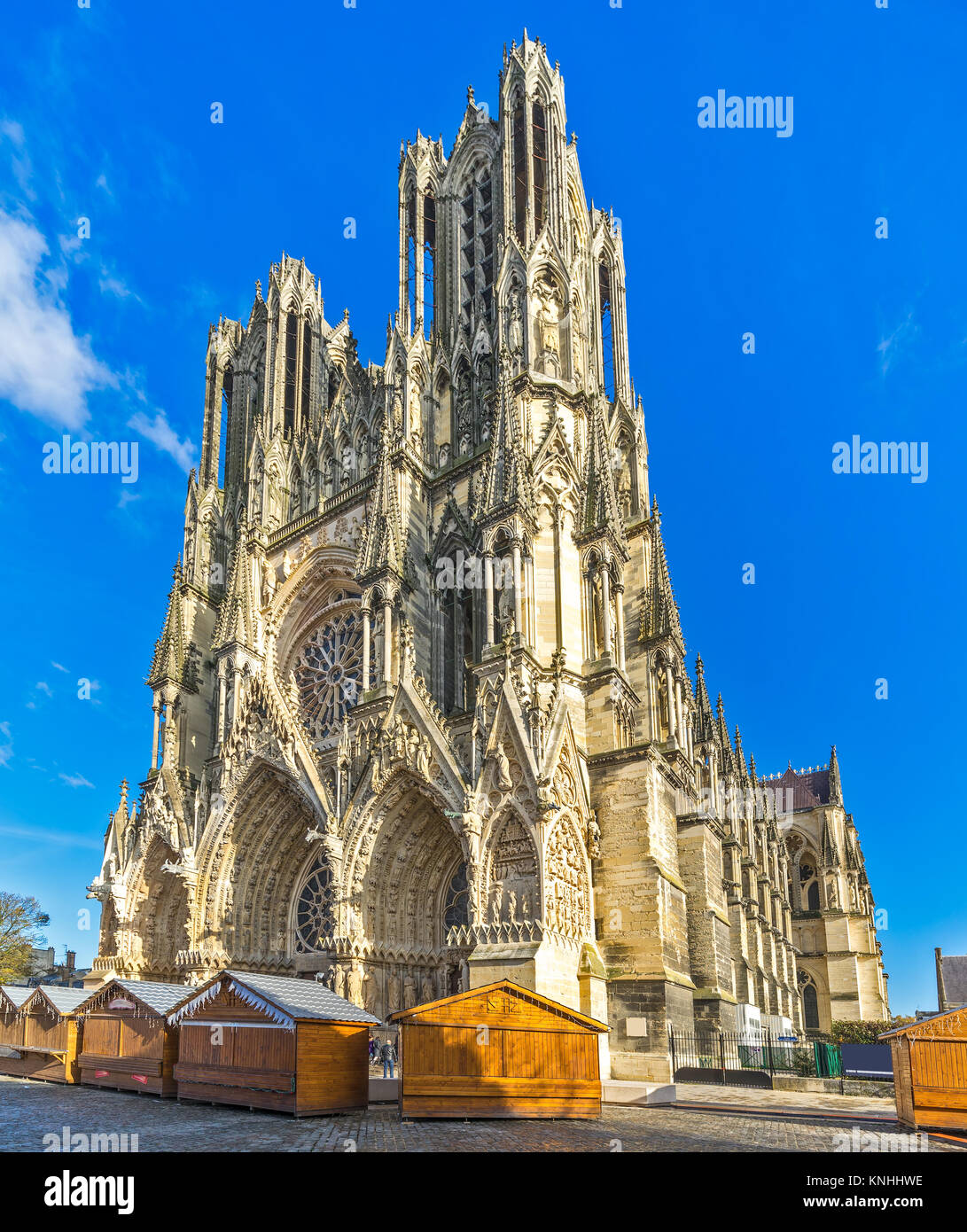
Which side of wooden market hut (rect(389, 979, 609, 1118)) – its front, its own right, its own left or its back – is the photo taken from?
front

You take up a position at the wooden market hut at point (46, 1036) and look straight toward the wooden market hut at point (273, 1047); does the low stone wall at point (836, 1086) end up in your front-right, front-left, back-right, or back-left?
front-left

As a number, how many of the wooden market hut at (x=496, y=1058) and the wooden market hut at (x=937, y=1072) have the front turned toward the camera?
2

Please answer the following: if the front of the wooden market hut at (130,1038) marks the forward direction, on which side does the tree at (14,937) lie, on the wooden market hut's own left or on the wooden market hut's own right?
on the wooden market hut's own right

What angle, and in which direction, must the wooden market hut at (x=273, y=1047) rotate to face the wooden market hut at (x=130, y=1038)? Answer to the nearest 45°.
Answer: approximately 90° to its right

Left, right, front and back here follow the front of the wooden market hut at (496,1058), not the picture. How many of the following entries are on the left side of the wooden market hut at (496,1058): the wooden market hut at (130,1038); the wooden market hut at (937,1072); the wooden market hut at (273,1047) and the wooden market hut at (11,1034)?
1
